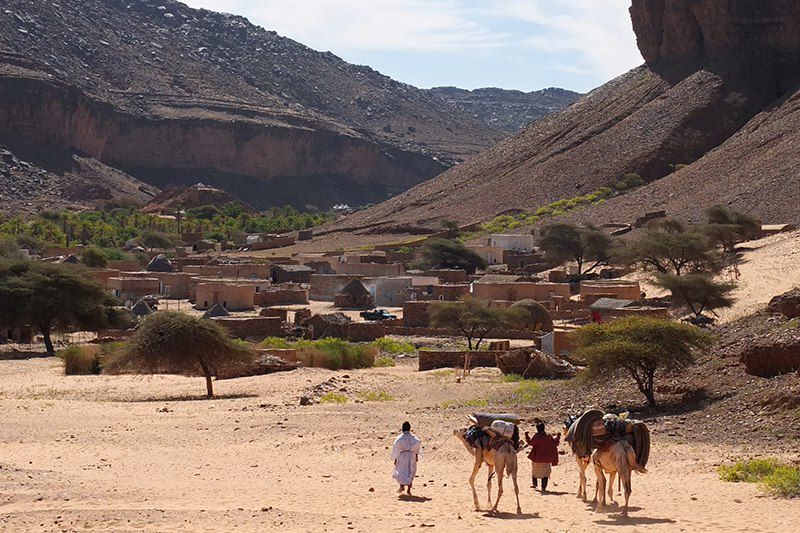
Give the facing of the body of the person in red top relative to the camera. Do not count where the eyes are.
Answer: away from the camera

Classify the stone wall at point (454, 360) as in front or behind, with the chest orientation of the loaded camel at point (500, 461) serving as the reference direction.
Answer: in front

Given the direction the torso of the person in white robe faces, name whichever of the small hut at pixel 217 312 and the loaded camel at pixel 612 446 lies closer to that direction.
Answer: the small hut

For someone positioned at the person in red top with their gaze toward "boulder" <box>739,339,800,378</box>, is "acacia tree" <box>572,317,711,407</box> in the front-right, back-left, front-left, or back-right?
front-left

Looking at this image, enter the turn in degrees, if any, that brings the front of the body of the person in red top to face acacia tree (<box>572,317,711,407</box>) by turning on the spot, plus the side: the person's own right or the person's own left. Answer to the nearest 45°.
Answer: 0° — they already face it

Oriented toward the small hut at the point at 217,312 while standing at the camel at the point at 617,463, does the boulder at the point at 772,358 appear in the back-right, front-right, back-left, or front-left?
front-right

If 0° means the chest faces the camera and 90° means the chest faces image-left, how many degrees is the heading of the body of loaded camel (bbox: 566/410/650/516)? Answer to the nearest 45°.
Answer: approximately 135°

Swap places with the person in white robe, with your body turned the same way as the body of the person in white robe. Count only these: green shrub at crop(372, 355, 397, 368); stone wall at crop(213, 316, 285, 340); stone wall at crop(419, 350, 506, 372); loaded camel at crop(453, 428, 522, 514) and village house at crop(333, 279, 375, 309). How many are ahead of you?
4

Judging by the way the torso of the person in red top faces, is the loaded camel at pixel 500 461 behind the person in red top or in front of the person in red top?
behind

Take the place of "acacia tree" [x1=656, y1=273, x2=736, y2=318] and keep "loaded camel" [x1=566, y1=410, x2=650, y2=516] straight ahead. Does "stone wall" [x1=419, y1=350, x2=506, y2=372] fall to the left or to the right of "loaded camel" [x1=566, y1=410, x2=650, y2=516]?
right

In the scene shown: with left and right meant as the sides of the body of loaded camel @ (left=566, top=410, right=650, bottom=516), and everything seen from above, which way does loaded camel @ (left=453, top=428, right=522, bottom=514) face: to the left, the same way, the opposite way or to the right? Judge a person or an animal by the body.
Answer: the same way

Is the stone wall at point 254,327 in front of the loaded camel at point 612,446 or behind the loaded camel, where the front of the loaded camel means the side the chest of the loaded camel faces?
in front

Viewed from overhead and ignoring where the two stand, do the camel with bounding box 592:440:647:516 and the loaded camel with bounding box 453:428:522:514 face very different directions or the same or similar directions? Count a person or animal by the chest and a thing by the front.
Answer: same or similar directions

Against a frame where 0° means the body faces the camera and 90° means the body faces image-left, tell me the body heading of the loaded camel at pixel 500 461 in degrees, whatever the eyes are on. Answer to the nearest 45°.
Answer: approximately 135°

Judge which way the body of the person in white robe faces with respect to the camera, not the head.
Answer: away from the camera

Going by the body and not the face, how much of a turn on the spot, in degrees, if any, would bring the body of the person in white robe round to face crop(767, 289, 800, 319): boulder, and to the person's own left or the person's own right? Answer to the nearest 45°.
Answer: approximately 45° to the person's own right

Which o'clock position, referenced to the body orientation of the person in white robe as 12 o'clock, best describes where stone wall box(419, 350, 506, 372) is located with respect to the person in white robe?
The stone wall is roughly at 12 o'clock from the person in white robe.

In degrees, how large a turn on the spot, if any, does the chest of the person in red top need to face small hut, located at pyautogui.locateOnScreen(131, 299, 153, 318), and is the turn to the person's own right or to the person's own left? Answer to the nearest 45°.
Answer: approximately 45° to the person's own left
